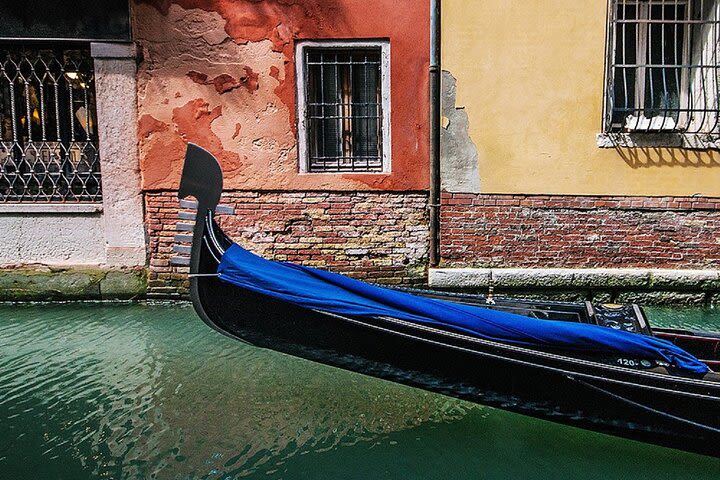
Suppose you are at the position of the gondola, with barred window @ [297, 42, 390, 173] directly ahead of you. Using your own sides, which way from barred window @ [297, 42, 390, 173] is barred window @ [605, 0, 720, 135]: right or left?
right

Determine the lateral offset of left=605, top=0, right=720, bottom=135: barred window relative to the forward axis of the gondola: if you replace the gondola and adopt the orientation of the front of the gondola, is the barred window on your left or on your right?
on your right

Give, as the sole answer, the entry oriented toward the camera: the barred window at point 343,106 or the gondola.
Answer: the barred window

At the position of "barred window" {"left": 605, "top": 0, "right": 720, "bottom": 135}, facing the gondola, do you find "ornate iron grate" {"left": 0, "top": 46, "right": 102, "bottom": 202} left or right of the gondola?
right

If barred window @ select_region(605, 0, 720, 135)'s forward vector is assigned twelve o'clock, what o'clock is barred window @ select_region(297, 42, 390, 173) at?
barred window @ select_region(297, 42, 390, 173) is roughly at 2 o'clock from barred window @ select_region(605, 0, 720, 135).

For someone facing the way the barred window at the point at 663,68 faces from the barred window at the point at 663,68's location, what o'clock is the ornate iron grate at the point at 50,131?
The ornate iron grate is roughly at 2 o'clock from the barred window.

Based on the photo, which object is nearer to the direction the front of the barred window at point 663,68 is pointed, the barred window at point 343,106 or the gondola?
the gondola

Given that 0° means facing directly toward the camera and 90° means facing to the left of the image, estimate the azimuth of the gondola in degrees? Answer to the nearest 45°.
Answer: approximately 135°

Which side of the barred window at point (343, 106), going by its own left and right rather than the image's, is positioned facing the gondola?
front

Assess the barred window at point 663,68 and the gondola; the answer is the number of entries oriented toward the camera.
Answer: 1

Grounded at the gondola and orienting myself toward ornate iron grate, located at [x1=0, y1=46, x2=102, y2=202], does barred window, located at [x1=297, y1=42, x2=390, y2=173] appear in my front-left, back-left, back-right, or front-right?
front-right

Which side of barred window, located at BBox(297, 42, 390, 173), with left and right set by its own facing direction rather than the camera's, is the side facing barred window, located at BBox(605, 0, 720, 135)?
left

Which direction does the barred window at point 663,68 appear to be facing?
toward the camera

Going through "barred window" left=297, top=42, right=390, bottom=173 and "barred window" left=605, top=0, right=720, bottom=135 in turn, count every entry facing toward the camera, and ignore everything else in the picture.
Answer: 2

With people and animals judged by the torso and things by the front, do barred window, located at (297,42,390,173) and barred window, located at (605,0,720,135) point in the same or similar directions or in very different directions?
same or similar directions

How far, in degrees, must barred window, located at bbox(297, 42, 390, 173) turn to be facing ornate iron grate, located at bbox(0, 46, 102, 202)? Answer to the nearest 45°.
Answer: approximately 90° to its right

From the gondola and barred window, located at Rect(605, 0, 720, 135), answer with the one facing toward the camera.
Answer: the barred window

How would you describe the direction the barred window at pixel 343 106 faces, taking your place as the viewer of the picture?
facing the viewer
